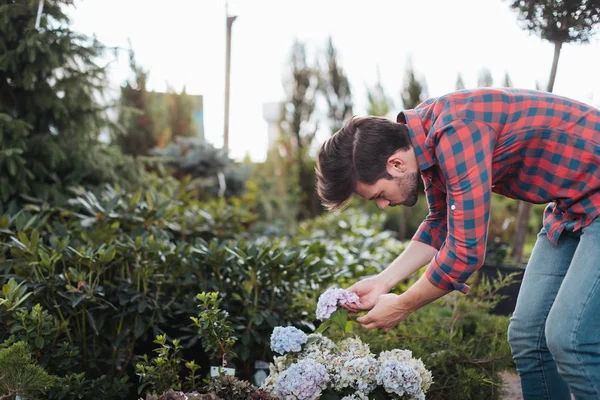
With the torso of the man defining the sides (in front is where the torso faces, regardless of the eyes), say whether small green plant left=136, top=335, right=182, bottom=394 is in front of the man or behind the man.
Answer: in front

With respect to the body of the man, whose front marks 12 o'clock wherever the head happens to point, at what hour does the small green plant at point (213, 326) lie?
The small green plant is roughly at 12 o'clock from the man.

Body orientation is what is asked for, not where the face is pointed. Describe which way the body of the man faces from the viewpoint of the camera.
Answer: to the viewer's left

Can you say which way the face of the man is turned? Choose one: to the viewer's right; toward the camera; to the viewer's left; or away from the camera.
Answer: to the viewer's left

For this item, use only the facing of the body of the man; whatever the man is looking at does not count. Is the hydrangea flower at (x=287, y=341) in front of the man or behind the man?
in front
